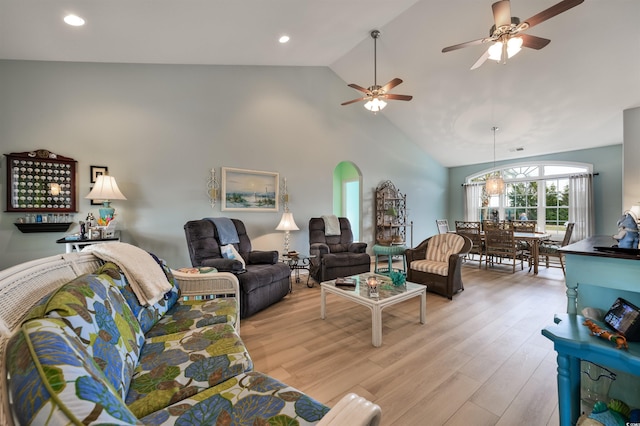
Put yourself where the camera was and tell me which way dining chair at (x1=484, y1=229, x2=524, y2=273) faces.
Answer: facing away from the viewer and to the right of the viewer

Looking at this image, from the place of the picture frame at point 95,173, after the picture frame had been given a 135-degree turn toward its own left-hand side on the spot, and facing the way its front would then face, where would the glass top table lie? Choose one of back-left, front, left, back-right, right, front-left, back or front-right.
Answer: right

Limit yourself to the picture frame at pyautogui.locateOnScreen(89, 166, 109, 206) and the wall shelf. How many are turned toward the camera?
2

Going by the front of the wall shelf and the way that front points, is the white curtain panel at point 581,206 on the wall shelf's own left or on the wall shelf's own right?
on the wall shelf's own left

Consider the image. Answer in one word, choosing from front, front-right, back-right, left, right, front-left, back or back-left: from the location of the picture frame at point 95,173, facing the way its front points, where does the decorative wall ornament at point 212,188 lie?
left

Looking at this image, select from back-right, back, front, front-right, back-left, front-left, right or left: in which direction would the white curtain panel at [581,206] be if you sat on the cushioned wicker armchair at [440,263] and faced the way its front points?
back

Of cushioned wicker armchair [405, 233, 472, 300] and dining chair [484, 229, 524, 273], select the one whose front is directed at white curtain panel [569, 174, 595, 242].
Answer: the dining chair

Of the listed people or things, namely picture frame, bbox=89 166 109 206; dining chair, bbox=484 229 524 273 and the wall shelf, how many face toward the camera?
2

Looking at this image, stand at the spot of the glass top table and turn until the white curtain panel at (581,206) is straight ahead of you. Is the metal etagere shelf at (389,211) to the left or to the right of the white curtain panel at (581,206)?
left

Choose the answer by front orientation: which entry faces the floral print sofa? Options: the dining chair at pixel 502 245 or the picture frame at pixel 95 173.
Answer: the picture frame

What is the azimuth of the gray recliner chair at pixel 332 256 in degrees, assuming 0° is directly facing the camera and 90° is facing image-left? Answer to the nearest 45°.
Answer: approximately 315°
